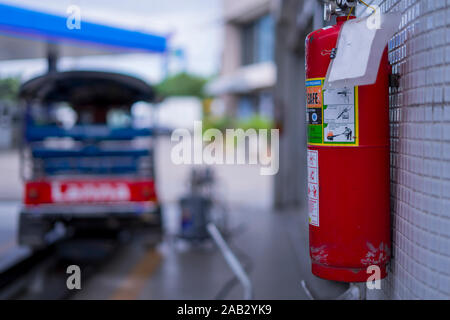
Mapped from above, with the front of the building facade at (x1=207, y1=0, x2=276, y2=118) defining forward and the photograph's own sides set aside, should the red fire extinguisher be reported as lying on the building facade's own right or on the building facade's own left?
on the building facade's own left

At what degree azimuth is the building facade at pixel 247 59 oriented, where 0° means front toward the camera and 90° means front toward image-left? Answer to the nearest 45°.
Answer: approximately 45°
